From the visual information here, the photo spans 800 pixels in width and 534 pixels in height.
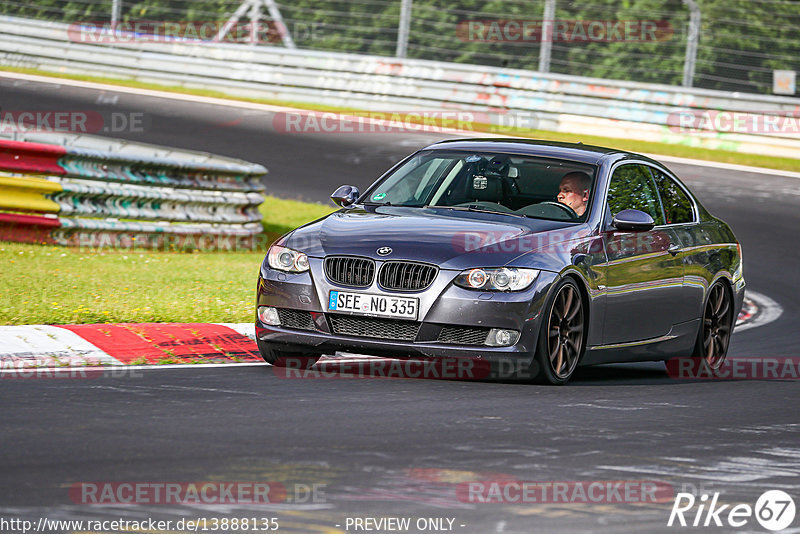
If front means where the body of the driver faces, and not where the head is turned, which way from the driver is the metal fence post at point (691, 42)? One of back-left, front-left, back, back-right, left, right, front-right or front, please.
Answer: back-right

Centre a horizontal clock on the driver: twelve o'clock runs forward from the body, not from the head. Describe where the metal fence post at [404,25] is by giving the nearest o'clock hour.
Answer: The metal fence post is roughly at 4 o'clock from the driver.

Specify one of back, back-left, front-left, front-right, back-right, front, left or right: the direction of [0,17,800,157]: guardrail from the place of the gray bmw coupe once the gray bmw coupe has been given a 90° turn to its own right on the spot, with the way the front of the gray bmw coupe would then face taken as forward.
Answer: front-right

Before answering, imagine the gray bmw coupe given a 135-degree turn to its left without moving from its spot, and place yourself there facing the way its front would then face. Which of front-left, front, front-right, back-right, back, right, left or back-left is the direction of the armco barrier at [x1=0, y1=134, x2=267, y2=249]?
back-left

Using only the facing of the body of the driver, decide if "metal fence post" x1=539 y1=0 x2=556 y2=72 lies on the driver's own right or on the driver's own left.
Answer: on the driver's own right

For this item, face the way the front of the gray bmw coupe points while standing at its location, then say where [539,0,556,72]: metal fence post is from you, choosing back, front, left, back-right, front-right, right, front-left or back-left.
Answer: back-right

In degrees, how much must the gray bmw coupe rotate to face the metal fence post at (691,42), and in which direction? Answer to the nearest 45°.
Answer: approximately 135° to its right

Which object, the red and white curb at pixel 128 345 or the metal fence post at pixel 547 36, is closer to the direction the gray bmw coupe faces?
the red and white curb

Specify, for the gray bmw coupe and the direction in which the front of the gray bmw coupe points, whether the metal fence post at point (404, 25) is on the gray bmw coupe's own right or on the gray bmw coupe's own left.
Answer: on the gray bmw coupe's own right

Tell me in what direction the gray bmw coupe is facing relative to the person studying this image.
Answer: facing the viewer and to the left of the viewer

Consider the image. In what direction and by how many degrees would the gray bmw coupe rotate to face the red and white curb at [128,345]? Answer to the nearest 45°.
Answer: approximately 45° to its right
